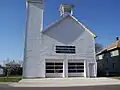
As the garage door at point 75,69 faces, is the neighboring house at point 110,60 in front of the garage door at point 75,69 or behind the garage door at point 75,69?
behind

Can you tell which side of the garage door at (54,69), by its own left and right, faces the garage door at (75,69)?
left

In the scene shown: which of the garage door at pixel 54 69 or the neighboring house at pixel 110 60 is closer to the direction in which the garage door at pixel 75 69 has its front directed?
the garage door

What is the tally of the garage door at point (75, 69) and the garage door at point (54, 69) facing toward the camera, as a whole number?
2

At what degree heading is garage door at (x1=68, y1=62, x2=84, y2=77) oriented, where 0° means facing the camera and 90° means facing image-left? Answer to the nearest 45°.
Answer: approximately 0°

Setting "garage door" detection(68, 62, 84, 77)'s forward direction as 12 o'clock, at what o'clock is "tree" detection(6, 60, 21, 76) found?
The tree is roughly at 4 o'clock from the garage door.

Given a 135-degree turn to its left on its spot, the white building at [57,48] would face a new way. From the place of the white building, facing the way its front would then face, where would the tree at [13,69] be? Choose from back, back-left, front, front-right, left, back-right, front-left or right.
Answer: left

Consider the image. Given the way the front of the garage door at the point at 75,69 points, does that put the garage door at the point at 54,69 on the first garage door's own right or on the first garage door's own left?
on the first garage door's own right

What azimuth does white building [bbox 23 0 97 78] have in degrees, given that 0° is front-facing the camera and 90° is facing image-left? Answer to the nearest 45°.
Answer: approximately 0°

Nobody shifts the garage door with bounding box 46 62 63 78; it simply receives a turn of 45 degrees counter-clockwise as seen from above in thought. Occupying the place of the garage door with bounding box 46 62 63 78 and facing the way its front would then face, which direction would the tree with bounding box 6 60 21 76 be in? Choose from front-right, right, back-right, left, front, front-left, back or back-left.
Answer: back

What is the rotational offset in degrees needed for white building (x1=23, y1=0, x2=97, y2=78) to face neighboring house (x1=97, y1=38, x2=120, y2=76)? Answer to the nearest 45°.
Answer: approximately 135° to its left
